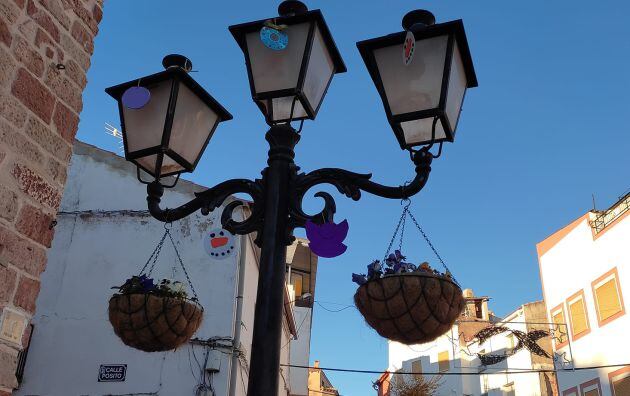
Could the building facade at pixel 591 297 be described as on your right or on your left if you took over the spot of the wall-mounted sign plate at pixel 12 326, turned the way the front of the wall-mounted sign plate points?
on your left

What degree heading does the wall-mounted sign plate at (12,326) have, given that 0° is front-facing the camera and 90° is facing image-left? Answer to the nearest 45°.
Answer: approximately 315°

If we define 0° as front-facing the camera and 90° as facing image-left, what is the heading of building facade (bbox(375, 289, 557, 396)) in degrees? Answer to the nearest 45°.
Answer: approximately 45°

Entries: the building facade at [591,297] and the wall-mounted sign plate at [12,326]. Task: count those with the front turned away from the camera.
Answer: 0

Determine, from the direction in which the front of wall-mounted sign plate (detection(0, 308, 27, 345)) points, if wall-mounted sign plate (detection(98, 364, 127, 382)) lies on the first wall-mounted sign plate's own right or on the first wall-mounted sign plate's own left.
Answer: on the first wall-mounted sign plate's own left

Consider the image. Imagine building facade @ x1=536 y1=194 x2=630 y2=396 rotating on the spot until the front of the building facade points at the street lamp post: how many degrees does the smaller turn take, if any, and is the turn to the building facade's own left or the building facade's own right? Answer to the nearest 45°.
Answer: approximately 45° to the building facade's own left

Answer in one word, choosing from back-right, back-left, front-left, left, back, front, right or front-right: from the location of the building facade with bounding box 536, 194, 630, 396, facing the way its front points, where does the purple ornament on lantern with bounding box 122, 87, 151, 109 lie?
front-left

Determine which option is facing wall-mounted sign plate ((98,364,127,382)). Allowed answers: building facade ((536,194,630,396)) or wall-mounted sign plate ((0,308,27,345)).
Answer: the building facade

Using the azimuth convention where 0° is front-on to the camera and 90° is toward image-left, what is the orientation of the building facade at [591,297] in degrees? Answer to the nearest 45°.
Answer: approximately 45°

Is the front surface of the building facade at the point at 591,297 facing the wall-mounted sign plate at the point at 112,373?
yes

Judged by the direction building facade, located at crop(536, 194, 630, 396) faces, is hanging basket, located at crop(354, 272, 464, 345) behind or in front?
in front

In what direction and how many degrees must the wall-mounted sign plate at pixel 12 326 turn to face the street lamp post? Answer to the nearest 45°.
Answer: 0° — it already faces it
